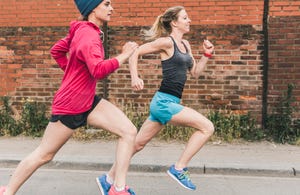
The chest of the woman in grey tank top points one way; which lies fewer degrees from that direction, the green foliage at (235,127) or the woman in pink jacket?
the green foliage

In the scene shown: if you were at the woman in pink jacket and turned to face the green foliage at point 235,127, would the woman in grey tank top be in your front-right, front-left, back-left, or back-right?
front-right

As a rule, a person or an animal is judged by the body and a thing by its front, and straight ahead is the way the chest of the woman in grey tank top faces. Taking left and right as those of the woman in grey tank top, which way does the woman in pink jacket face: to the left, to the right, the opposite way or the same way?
the same way

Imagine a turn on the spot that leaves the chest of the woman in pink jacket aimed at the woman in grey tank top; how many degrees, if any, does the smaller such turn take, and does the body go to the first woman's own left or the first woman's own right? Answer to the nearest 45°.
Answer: approximately 45° to the first woman's own left

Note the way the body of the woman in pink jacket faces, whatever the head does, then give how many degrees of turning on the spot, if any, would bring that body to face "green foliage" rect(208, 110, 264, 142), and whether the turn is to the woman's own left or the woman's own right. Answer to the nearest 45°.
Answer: approximately 45° to the woman's own left

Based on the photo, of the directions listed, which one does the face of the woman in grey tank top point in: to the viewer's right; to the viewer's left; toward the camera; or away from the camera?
to the viewer's right

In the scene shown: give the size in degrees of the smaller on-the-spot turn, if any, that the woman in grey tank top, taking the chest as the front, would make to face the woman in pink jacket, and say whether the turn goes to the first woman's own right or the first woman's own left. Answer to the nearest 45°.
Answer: approximately 135° to the first woman's own right

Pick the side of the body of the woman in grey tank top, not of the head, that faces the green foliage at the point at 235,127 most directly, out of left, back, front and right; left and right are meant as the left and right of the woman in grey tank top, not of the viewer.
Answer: left

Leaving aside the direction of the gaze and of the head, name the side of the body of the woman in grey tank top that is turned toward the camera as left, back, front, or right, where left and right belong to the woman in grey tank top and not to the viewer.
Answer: right

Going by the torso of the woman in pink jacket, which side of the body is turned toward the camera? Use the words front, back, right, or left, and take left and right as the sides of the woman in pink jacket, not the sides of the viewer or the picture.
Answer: right

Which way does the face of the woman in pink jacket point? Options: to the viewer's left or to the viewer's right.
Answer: to the viewer's right

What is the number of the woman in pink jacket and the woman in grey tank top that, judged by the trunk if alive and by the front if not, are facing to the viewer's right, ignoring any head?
2
